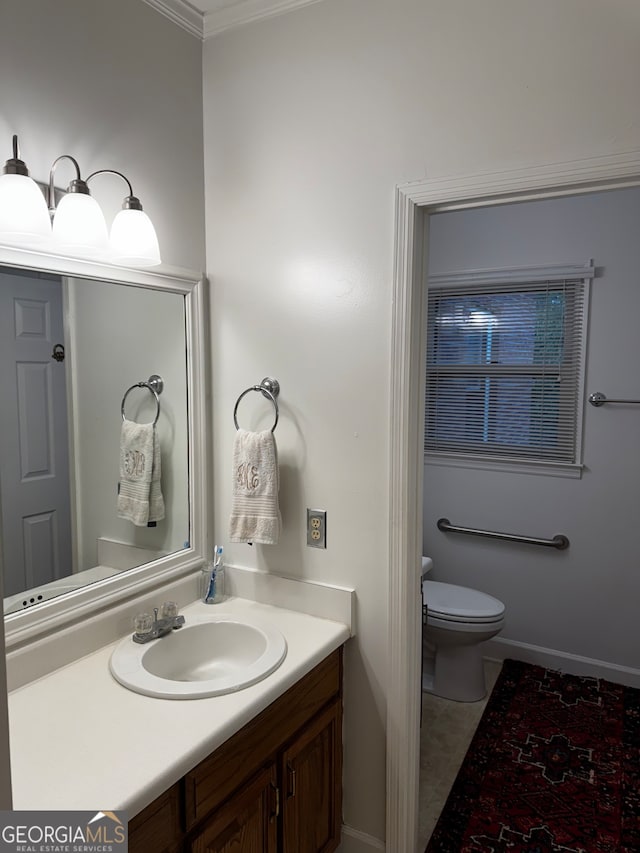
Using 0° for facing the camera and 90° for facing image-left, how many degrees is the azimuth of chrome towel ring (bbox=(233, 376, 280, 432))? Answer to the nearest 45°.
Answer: approximately 45°

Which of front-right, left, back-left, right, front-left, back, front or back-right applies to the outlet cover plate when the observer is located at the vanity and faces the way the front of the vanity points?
left

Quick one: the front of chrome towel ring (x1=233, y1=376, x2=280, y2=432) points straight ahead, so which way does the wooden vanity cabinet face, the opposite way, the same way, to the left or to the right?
to the left

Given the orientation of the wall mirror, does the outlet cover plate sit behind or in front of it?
in front

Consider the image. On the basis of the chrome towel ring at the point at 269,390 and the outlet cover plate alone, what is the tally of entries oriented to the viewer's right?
0

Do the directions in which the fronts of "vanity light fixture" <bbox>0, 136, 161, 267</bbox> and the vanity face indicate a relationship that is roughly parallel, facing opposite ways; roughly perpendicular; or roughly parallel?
roughly parallel

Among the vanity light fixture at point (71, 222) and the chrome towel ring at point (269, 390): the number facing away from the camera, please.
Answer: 0

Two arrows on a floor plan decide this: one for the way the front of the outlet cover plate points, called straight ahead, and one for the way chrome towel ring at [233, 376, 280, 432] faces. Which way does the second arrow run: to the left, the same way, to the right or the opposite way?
the same way

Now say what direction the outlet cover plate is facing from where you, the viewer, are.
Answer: facing the viewer and to the left of the viewer

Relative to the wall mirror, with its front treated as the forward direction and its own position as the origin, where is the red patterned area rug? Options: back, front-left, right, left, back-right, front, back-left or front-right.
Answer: front-left

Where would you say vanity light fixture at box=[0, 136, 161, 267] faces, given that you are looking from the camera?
facing the viewer and to the right of the viewer

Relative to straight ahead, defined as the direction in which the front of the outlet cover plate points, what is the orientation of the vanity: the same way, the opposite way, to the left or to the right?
to the left

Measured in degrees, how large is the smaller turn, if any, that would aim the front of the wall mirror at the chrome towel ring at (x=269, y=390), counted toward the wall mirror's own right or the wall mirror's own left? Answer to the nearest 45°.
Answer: approximately 45° to the wall mirror's own left

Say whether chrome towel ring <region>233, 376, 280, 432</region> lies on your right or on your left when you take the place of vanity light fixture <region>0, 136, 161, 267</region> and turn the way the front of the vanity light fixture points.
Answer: on your left

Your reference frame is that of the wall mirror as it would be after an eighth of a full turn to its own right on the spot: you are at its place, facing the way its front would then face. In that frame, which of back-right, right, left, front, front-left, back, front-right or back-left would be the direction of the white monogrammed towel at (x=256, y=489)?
left
